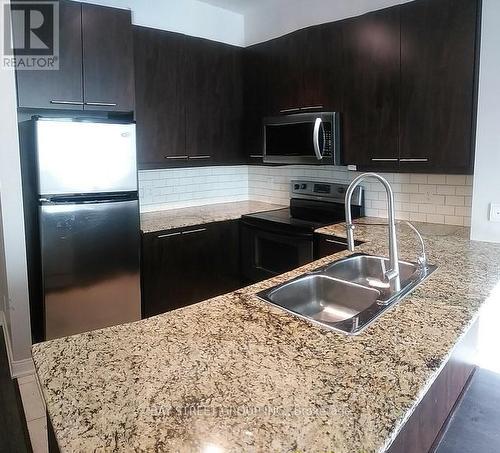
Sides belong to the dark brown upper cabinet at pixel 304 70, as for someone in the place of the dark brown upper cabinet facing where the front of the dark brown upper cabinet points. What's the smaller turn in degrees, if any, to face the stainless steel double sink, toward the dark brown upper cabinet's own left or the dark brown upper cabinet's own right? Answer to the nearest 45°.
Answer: approximately 45° to the dark brown upper cabinet's own left

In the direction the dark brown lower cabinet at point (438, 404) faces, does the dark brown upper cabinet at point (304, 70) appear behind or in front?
behind

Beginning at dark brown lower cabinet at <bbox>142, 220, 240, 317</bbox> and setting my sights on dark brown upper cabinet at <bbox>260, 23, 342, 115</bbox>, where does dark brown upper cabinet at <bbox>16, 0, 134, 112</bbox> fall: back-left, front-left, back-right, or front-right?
back-right

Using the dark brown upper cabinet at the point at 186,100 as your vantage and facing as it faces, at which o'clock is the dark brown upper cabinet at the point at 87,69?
the dark brown upper cabinet at the point at 87,69 is roughly at 3 o'clock from the dark brown upper cabinet at the point at 186,100.

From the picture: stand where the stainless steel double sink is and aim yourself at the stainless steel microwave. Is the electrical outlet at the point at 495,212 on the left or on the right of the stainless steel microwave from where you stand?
right

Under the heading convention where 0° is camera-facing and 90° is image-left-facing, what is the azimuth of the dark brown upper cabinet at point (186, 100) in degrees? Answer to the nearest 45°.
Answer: approximately 315°

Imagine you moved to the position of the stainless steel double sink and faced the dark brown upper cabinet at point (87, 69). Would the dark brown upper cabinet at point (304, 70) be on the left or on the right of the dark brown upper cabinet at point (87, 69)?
right

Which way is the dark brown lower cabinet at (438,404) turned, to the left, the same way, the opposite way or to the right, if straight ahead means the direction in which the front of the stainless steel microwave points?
to the left

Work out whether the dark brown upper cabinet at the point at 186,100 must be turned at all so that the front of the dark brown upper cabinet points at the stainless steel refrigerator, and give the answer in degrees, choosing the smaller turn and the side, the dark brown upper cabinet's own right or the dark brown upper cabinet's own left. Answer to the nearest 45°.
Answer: approximately 90° to the dark brown upper cabinet's own right
